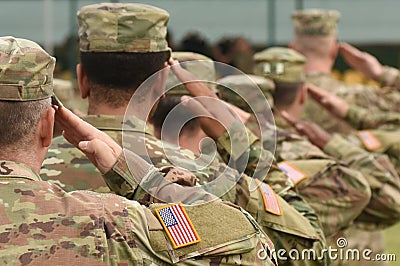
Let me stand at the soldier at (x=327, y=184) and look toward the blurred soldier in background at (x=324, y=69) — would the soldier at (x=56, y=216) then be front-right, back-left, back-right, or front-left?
back-left

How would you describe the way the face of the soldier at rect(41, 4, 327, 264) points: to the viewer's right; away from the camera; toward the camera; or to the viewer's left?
away from the camera

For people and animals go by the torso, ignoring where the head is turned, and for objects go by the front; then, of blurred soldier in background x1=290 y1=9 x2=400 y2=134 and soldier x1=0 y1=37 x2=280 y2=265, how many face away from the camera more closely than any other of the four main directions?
2

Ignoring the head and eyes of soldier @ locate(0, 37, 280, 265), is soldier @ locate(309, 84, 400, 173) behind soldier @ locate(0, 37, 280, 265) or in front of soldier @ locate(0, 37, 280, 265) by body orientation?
in front

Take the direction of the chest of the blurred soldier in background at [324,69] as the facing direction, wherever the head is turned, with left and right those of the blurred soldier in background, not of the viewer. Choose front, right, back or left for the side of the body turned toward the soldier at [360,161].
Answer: back

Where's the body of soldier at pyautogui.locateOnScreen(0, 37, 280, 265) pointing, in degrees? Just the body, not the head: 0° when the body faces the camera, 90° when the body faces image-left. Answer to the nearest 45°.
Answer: approximately 180°

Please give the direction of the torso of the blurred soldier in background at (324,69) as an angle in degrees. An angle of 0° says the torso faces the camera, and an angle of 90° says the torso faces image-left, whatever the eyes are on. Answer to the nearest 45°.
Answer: approximately 180°

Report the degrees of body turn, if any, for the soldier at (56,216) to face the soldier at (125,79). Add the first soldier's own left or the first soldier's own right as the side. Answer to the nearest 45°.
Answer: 0° — they already face them

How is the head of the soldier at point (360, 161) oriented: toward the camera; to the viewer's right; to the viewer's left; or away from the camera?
away from the camera

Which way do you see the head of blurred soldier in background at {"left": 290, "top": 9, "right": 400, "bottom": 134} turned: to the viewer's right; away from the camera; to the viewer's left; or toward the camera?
away from the camera

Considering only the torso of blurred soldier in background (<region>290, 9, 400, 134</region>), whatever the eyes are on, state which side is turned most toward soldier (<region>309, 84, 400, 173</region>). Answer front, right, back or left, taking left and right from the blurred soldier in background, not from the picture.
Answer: back
